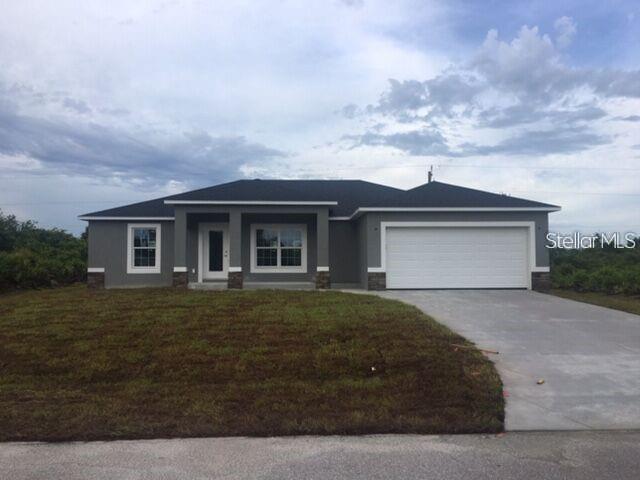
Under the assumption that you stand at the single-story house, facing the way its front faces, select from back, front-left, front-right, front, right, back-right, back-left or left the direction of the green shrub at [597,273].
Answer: left

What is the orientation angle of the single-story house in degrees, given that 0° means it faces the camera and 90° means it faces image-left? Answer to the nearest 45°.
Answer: approximately 0°
